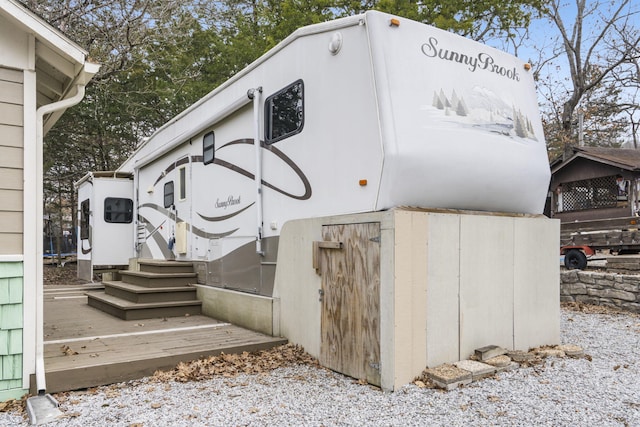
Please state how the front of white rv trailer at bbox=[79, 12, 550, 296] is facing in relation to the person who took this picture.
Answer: facing the viewer and to the right of the viewer

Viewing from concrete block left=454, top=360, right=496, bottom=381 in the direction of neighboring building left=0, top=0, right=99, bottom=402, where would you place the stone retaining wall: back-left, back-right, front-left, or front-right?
back-right
